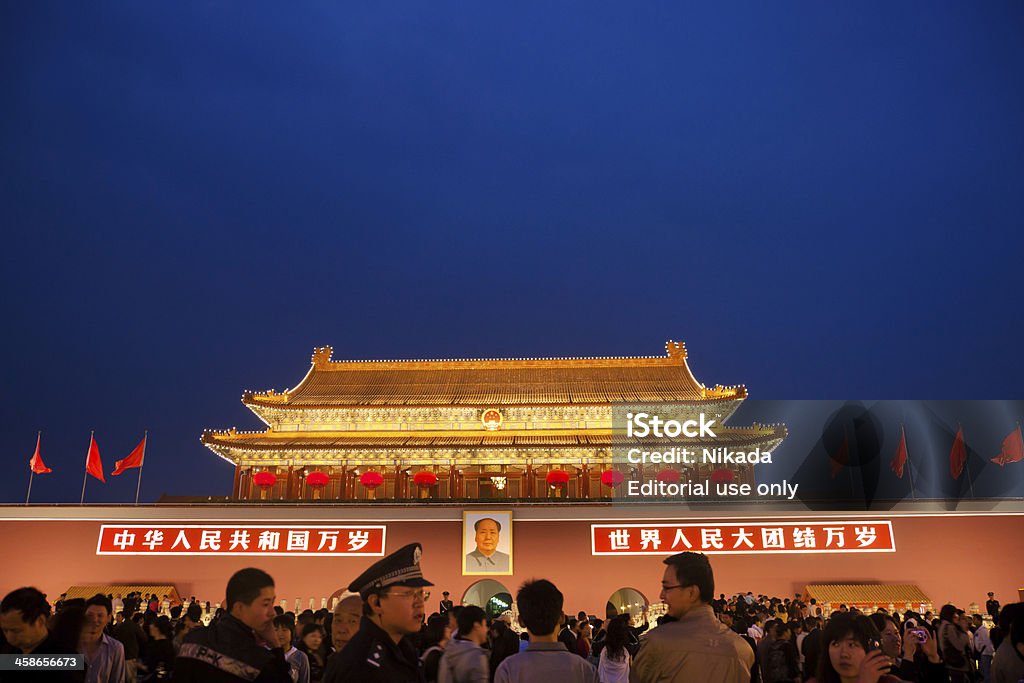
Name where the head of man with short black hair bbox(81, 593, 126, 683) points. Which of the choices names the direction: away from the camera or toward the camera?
toward the camera

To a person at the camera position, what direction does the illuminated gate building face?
facing the viewer

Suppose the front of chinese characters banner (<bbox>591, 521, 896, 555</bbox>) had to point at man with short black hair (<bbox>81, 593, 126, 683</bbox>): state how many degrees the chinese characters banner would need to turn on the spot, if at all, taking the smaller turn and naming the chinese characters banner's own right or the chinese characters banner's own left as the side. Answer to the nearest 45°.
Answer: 0° — it already faces them

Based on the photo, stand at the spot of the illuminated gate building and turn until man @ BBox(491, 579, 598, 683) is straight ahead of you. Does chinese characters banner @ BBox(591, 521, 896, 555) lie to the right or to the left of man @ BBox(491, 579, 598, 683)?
left

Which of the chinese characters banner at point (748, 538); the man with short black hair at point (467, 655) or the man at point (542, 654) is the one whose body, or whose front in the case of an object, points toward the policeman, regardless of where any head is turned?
the chinese characters banner

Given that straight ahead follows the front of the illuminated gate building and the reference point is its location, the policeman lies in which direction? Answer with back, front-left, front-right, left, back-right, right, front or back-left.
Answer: front

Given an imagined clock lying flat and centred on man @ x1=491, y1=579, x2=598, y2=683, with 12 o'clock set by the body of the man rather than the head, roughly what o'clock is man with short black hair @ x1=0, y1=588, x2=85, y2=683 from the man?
The man with short black hair is roughly at 9 o'clock from the man.

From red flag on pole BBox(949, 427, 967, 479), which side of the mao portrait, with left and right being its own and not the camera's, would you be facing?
left

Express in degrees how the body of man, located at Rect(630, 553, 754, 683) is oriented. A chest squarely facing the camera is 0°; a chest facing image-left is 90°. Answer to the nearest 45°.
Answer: approximately 135°

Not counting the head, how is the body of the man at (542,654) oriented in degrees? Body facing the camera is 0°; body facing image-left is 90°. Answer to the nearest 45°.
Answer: approximately 180°

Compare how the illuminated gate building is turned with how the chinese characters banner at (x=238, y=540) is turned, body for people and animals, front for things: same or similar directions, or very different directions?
same or similar directions

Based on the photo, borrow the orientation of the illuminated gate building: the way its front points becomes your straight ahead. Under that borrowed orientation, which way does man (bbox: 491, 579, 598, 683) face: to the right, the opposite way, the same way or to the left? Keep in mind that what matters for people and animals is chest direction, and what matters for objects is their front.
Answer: the opposite way

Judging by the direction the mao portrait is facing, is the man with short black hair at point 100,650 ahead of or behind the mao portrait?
ahead

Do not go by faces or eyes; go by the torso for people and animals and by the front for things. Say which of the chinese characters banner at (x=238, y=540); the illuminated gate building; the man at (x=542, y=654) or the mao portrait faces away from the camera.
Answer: the man

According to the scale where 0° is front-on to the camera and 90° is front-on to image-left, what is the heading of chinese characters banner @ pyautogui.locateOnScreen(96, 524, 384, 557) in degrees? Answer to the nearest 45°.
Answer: approximately 0°

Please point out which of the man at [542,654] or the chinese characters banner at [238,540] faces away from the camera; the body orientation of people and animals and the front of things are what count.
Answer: the man
